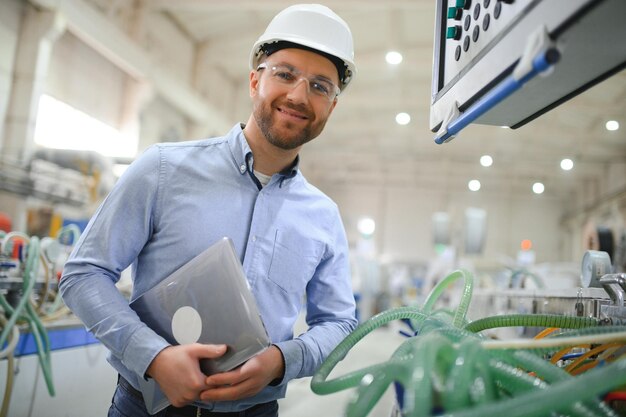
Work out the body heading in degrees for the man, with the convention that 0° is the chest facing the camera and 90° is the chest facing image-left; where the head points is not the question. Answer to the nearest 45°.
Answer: approximately 0°

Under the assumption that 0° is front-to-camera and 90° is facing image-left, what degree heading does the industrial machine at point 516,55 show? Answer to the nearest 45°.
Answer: approximately 45°

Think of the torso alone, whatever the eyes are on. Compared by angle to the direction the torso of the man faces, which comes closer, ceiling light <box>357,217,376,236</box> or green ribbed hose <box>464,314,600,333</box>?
the green ribbed hose

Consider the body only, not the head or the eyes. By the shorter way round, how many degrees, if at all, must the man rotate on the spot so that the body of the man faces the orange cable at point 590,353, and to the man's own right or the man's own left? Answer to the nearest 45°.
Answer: approximately 45° to the man's own left

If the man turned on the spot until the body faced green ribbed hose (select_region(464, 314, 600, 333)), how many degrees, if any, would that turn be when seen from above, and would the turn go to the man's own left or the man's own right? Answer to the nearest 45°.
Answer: approximately 45° to the man's own left

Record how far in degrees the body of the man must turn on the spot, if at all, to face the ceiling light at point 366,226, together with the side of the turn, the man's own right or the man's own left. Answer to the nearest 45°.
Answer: approximately 180°

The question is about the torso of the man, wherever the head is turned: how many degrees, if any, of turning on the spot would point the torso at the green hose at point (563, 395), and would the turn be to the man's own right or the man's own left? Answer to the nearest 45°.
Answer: approximately 45° to the man's own left
